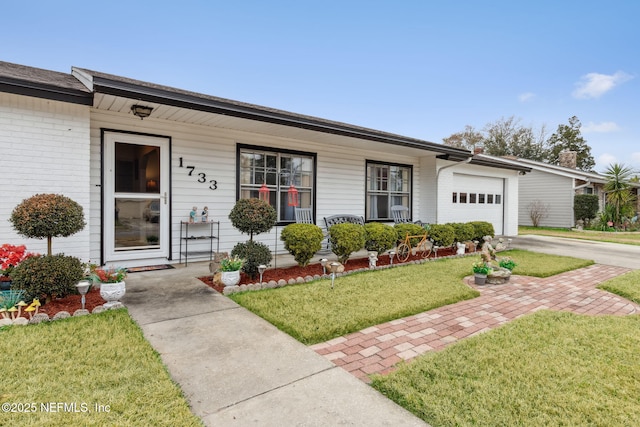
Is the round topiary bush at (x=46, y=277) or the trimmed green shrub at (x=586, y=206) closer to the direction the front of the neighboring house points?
the trimmed green shrub

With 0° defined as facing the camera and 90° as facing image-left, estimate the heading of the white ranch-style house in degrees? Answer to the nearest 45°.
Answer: approximately 315°

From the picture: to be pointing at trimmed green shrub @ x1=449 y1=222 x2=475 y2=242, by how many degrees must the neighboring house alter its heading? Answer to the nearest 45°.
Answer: approximately 90° to its right

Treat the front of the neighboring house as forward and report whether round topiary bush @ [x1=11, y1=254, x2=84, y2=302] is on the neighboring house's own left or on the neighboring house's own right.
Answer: on the neighboring house's own right

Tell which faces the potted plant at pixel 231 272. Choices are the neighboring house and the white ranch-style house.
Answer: the white ranch-style house

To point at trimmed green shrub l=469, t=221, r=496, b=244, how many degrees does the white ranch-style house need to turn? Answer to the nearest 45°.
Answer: approximately 45° to its left

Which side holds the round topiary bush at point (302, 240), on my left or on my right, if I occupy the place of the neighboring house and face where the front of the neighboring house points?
on my right

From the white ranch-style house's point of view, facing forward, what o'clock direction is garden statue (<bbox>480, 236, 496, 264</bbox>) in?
The garden statue is roughly at 11 o'clock from the white ranch-style house.

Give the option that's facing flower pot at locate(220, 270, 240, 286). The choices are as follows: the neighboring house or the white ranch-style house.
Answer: the white ranch-style house

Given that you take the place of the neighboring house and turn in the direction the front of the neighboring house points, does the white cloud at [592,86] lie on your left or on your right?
on your left
